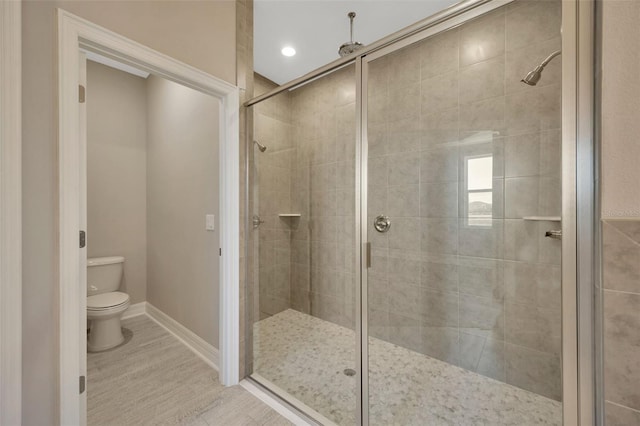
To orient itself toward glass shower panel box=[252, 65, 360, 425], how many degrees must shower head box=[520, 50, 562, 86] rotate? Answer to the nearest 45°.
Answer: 0° — it already faces it

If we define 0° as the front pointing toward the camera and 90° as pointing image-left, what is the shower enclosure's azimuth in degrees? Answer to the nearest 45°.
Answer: approximately 45°

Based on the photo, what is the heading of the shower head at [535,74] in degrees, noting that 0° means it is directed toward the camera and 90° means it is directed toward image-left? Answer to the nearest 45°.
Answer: approximately 90°
